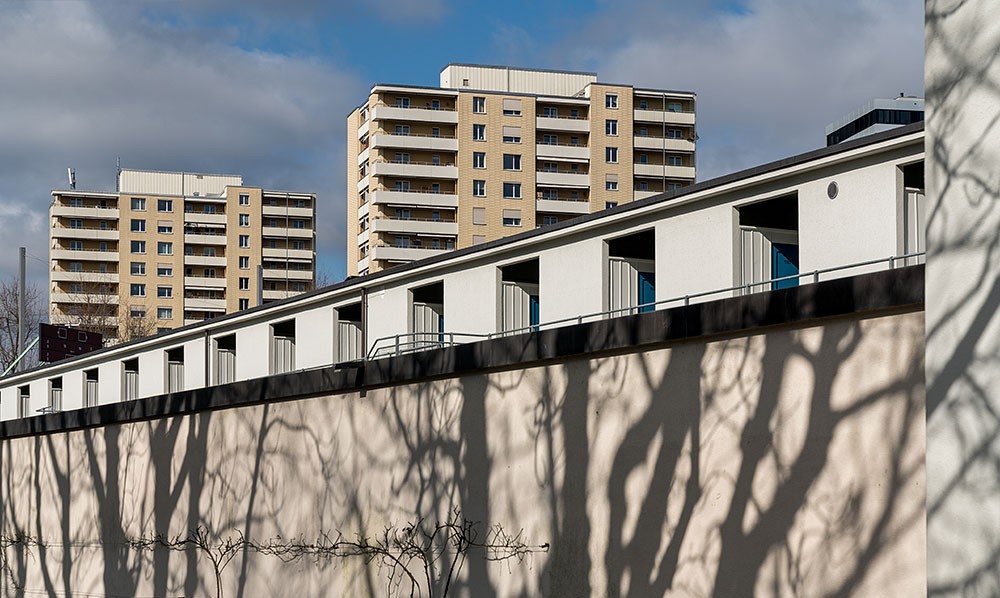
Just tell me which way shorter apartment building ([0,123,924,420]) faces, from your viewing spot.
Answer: facing the viewer and to the left of the viewer
